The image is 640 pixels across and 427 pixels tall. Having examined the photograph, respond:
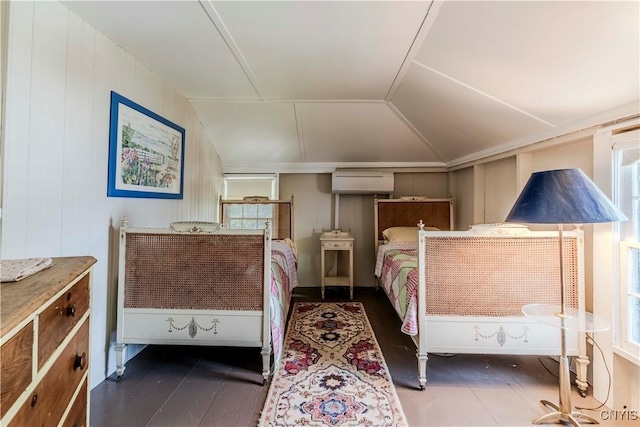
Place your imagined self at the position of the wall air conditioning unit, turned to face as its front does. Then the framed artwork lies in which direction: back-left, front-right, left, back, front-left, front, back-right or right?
front-right

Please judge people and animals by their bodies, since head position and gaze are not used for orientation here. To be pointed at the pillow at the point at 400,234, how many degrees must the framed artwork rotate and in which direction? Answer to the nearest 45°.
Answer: approximately 45° to its left

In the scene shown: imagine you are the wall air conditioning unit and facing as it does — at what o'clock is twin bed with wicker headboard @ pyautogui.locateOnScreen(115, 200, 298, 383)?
The twin bed with wicker headboard is roughly at 1 o'clock from the wall air conditioning unit.

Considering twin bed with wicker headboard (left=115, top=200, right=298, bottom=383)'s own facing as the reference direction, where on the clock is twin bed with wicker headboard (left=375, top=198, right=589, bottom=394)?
twin bed with wicker headboard (left=375, top=198, right=589, bottom=394) is roughly at 10 o'clock from twin bed with wicker headboard (left=115, top=200, right=298, bottom=383).

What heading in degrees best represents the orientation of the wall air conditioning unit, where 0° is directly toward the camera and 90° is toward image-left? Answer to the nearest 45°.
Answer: approximately 0°

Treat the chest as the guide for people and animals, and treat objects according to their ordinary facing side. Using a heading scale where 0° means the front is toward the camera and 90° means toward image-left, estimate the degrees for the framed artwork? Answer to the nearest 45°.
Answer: approximately 315°

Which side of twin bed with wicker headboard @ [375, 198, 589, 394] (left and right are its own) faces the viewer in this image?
front

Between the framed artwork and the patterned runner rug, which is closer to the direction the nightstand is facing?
the patterned runner rug

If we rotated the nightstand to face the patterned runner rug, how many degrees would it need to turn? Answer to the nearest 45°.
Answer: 0° — it already faces it

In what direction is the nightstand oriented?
toward the camera

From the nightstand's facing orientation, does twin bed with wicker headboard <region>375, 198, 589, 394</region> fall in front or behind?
in front

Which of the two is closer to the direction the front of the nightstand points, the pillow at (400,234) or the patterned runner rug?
the patterned runner rug

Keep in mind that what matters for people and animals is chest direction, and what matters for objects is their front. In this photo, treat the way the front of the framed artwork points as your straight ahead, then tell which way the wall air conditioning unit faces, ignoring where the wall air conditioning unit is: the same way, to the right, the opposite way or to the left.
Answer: to the right

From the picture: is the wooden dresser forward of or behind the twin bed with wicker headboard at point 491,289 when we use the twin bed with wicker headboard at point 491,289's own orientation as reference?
forward
